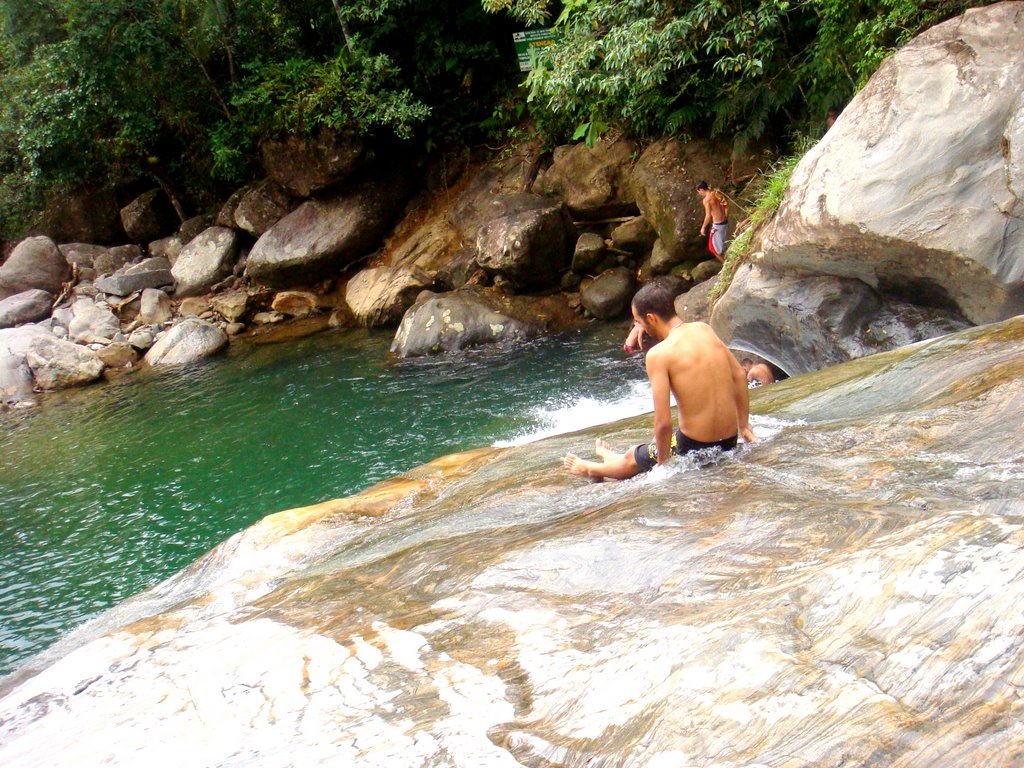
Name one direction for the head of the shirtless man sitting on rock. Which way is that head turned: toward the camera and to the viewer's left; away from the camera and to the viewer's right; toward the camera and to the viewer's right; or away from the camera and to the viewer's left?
away from the camera and to the viewer's left

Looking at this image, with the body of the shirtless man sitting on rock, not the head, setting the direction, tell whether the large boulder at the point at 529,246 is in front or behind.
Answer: in front

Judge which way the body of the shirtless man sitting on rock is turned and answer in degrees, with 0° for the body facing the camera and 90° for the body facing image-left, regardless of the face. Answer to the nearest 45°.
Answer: approximately 135°

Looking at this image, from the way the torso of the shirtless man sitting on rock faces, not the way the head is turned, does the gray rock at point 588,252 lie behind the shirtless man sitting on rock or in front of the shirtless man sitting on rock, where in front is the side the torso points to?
in front

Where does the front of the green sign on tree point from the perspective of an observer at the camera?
facing the viewer

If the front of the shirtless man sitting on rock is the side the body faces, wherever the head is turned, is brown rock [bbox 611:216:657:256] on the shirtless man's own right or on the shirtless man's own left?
on the shirtless man's own right

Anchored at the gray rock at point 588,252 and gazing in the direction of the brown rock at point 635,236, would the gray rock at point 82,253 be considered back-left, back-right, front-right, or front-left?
back-left

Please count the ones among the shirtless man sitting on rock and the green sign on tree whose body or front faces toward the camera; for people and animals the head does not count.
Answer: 1
